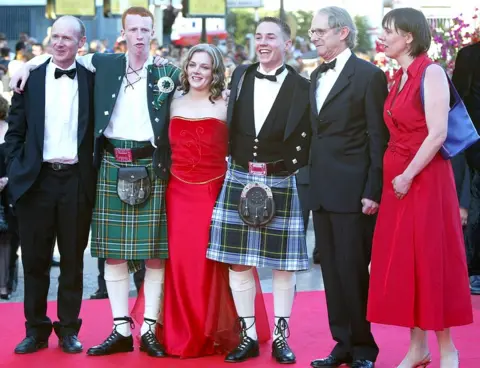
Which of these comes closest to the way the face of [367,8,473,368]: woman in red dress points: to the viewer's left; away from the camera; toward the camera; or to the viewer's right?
to the viewer's left

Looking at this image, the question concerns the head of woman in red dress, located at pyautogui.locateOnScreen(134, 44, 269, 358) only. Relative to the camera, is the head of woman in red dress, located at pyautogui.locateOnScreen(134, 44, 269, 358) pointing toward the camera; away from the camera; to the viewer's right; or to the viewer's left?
toward the camera

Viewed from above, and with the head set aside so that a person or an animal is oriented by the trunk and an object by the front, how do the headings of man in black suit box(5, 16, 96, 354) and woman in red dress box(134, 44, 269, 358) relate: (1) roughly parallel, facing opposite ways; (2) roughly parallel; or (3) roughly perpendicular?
roughly parallel

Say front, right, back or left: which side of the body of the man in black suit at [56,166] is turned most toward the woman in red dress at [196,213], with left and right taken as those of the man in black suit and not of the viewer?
left

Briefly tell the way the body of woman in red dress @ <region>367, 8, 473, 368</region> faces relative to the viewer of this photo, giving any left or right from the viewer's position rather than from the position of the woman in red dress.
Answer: facing the viewer and to the left of the viewer

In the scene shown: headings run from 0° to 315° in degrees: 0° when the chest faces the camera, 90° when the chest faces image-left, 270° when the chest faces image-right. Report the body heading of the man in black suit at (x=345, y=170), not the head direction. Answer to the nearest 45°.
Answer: approximately 45°

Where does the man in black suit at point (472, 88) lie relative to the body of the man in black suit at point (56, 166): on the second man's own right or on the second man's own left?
on the second man's own left

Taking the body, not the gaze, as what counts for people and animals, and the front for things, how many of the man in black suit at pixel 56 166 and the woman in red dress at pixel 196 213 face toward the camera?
2

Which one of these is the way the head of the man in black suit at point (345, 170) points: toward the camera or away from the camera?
toward the camera

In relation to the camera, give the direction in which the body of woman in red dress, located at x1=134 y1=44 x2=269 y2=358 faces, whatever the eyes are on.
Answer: toward the camera
